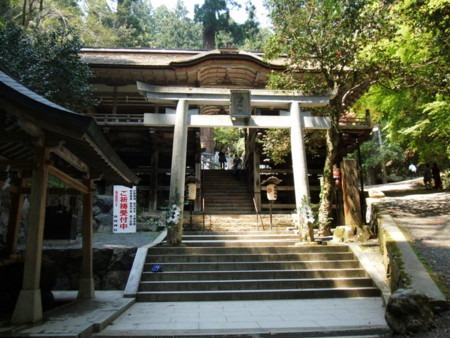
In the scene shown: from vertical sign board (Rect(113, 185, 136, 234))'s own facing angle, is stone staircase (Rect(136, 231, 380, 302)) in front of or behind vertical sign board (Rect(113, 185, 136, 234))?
in front

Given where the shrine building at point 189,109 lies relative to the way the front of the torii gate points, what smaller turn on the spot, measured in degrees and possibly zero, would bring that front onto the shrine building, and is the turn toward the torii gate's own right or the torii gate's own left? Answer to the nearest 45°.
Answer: approximately 135° to the torii gate's own right

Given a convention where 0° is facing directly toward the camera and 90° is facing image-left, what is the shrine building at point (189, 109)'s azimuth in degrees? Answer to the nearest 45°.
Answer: approximately 0°

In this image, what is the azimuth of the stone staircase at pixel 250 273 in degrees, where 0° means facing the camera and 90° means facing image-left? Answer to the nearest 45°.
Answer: approximately 0°

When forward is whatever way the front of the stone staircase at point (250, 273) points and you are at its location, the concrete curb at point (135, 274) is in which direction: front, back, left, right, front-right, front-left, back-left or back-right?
right

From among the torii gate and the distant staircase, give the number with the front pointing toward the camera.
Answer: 2

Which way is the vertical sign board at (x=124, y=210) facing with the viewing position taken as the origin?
facing the viewer

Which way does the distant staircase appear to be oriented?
toward the camera

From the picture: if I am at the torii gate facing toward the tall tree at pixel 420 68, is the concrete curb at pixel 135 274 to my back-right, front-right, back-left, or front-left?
back-right

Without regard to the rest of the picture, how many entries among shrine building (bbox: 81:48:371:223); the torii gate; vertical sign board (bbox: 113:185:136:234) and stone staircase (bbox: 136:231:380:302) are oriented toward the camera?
4

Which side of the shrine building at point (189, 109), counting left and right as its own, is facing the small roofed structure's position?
front

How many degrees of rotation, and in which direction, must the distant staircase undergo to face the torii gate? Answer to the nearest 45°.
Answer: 0° — it already faces it
